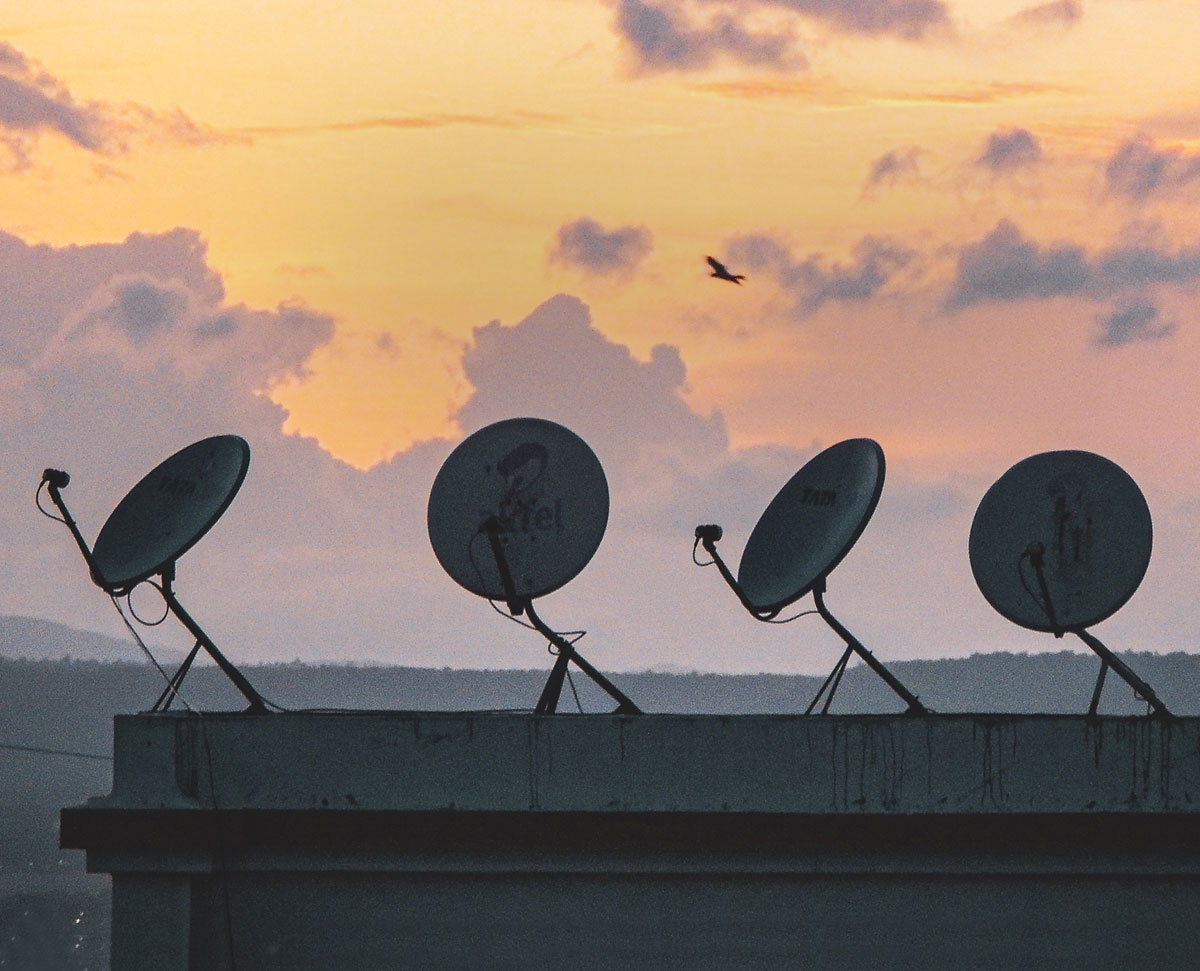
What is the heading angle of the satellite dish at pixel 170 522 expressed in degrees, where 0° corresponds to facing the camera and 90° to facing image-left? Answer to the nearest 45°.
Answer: approximately 45°

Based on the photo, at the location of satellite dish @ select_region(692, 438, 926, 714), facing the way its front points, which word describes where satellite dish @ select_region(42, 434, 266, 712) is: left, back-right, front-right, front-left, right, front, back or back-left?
front-right

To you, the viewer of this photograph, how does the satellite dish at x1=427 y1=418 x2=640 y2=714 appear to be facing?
facing the viewer

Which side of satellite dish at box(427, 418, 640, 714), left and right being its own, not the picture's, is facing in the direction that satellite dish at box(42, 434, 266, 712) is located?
right

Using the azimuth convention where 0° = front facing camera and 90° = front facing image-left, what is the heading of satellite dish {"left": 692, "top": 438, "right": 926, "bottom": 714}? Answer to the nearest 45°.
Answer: approximately 45°

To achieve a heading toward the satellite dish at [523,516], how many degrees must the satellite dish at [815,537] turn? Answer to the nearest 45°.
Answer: approximately 45° to its right

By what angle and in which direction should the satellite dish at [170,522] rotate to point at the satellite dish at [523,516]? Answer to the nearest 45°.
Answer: approximately 135° to its left

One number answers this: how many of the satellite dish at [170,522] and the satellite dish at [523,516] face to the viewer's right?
0

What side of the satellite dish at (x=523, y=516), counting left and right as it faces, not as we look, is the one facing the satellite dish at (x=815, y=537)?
left
